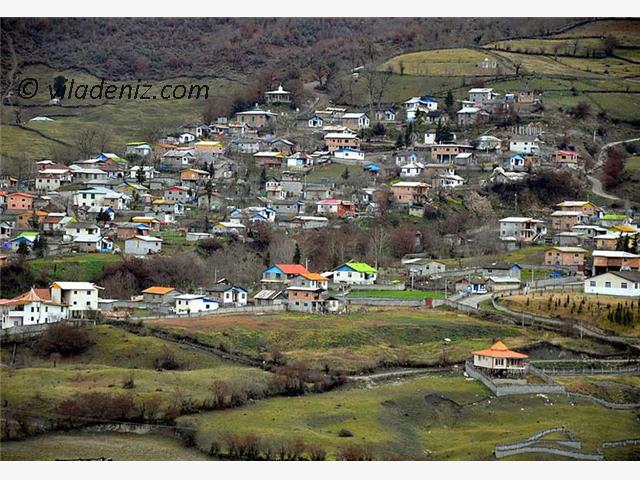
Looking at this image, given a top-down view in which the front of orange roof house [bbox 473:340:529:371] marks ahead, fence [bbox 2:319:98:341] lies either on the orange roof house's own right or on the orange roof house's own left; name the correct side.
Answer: on the orange roof house's own right

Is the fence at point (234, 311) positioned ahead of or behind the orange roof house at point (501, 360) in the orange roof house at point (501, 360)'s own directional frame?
behind

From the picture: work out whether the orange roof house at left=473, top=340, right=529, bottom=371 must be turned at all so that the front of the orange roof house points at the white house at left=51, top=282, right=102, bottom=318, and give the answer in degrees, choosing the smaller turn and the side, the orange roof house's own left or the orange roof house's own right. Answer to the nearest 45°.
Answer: approximately 135° to the orange roof house's own right

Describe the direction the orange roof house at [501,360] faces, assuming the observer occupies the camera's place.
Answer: facing the viewer and to the right of the viewer

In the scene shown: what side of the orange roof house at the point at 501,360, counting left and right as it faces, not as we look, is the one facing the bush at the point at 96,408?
right

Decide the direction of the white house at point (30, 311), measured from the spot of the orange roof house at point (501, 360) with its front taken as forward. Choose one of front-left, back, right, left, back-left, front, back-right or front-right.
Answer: back-right

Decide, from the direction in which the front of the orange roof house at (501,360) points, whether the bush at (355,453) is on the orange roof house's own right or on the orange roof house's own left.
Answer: on the orange roof house's own right

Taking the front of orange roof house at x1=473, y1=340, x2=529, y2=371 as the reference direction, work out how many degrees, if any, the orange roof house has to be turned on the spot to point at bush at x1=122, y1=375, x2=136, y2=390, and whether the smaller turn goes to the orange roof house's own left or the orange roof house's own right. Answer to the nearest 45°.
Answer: approximately 90° to the orange roof house's own right
